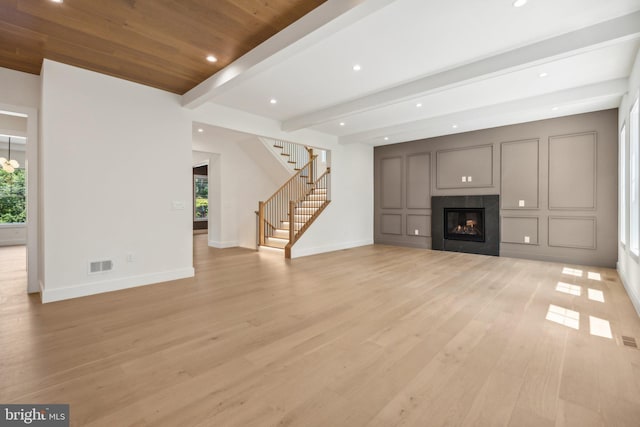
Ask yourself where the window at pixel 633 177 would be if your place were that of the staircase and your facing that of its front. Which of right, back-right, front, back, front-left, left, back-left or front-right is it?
left

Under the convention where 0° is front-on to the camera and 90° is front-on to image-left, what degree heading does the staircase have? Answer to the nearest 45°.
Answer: approximately 45°

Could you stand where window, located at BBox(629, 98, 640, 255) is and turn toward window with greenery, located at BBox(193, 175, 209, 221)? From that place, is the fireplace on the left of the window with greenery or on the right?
right

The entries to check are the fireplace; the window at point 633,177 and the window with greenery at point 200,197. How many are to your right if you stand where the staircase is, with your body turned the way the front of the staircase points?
1

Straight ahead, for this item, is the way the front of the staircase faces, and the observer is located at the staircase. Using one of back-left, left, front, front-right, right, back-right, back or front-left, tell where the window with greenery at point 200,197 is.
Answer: right

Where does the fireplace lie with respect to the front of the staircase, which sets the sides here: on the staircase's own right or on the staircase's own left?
on the staircase's own left
